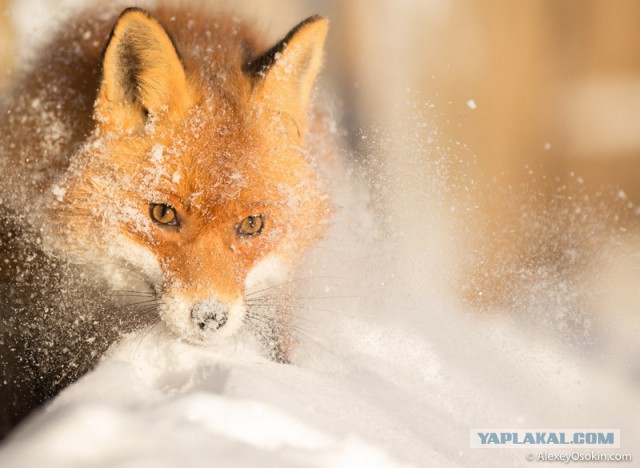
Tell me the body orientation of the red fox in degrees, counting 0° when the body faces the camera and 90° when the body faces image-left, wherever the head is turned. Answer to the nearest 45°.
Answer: approximately 0°
